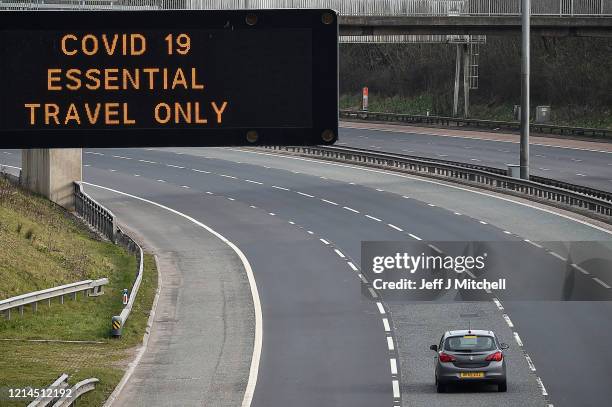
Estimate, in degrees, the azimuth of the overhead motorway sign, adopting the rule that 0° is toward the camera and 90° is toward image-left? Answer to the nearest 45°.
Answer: approximately 0°

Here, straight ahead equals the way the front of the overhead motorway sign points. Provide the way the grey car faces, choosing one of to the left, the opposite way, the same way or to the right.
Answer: the opposite way

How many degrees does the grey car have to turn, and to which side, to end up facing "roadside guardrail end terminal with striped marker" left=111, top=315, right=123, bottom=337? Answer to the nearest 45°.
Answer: approximately 45° to its left

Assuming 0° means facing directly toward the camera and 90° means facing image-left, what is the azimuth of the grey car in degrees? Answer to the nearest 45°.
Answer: approximately 180°

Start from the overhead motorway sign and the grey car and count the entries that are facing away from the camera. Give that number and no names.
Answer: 1

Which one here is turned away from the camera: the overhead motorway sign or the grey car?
the grey car
